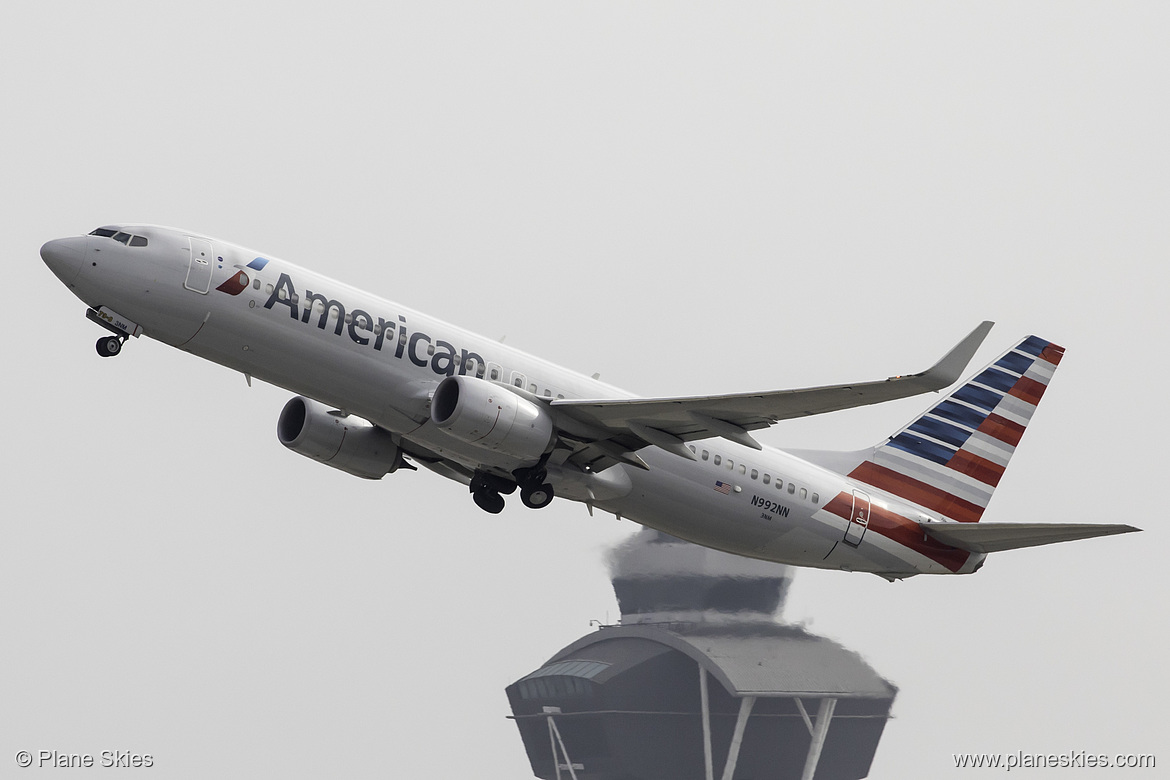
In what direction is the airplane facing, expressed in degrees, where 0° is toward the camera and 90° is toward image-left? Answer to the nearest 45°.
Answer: approximately 45°
